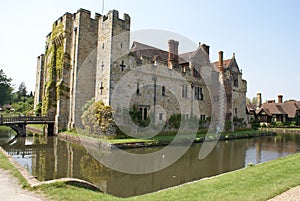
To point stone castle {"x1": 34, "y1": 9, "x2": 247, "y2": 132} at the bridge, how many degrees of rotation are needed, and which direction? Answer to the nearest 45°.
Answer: approximately 45° to its right

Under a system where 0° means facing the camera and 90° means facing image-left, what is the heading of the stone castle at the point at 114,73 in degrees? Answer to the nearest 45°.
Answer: approximately 45°

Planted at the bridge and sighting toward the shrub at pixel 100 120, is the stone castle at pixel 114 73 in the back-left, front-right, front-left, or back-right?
front-left

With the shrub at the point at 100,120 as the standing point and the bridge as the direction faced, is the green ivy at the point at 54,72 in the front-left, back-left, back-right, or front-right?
front-right

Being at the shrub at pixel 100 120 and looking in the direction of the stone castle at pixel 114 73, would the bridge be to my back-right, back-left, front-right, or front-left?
front-left
